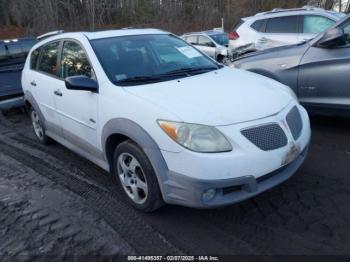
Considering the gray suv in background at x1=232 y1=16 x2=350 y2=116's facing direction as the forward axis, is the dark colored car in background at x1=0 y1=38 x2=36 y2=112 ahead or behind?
ahead

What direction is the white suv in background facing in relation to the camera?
to the viewer's right

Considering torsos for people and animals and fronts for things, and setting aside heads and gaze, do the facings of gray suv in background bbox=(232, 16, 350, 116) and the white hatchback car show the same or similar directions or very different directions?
very different directions

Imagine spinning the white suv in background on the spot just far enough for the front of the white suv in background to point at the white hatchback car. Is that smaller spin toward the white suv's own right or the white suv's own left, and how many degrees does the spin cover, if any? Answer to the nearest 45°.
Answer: approximately 90° to the white suv's own right

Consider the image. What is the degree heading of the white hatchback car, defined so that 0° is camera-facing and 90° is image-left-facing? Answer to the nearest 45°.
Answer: approximately 315°

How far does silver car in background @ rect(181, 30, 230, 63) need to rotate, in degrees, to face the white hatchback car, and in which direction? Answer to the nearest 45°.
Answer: approximately 45° to its right

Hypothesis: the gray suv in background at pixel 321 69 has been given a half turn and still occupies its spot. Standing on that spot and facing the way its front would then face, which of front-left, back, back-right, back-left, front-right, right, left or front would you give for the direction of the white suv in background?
left

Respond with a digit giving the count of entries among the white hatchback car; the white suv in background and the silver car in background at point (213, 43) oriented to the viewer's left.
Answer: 0

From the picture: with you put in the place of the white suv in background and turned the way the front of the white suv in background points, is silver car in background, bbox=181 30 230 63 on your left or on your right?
on your left

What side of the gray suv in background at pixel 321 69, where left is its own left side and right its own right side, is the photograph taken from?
left

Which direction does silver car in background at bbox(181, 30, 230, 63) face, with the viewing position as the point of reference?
facing the viewer and to the right of the viewer

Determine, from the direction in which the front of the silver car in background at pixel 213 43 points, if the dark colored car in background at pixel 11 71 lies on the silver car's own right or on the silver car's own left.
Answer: on the silver car's own right

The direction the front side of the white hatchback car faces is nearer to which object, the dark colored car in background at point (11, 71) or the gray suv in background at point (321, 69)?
the gray suv in background

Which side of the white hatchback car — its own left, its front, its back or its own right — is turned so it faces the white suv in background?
left

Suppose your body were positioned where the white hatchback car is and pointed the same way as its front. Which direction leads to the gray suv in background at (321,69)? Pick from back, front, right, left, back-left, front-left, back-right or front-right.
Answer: left

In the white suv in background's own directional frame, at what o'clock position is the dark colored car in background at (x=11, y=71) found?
The dark colored car in background is roughly at 5 o'clock from the white suv in background.
